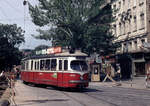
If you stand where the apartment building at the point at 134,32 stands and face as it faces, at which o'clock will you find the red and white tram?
The red and white tram is roughly at 11 o'clock from the apartment building.

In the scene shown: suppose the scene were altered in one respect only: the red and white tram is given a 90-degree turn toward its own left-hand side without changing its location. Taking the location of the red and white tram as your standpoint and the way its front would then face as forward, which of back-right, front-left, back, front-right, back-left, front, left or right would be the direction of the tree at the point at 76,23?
front-left

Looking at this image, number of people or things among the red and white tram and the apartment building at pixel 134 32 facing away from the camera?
0

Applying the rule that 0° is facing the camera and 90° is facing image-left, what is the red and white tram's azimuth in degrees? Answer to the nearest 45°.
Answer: approximately 315°

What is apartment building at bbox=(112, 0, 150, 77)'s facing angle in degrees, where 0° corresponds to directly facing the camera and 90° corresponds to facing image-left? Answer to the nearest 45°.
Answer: approximately 45°

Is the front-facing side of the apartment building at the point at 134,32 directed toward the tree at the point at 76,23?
yes
